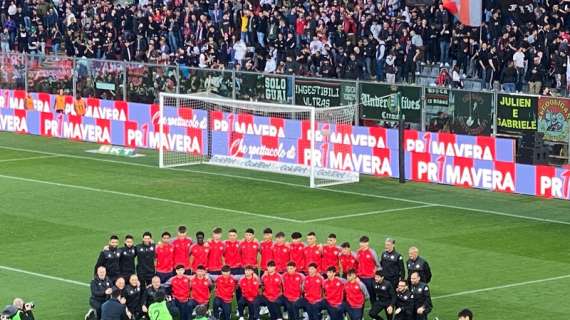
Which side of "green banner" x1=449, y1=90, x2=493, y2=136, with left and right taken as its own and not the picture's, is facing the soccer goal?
right

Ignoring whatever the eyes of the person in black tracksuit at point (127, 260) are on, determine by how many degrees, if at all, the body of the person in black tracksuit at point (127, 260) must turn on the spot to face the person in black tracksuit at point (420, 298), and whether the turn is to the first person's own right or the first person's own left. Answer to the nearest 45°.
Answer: approximately 45° to the first person's own left

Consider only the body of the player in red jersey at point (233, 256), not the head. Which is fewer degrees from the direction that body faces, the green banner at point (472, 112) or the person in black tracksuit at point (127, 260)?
the person in black tracksuit

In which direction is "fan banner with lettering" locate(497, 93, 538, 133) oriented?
toward the camera

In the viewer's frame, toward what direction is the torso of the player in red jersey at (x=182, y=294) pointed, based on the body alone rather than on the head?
toward the camera

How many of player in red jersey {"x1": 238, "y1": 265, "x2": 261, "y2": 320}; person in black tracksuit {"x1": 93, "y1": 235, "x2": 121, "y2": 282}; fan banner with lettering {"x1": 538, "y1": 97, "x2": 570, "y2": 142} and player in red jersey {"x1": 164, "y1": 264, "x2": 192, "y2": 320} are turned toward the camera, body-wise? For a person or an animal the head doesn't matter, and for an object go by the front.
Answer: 4

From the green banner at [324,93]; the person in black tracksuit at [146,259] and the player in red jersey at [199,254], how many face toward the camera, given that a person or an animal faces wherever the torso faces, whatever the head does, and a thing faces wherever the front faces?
3

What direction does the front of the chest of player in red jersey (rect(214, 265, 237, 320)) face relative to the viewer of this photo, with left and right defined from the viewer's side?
facing the viewer

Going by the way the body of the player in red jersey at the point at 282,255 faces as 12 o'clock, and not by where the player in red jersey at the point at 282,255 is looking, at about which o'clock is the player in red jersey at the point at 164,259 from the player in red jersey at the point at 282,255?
the player in red jersey at the point at 164,259 is roughly at 3 o'clock from the player in red jersey at the point at 282,255.

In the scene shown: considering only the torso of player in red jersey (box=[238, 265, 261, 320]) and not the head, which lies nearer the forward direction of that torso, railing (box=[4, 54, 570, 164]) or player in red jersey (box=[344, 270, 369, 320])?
the player in red jersey

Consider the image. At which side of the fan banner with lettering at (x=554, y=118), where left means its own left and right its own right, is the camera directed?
front

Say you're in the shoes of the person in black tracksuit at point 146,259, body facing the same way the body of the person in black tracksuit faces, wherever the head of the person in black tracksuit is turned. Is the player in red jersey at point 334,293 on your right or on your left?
on your left

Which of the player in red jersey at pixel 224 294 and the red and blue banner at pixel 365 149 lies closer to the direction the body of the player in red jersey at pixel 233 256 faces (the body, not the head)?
the player in red jersey

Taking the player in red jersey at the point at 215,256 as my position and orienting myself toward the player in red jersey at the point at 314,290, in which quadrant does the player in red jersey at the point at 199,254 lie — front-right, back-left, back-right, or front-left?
back-right

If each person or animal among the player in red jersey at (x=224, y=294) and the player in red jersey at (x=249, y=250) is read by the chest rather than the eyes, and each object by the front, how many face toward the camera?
2

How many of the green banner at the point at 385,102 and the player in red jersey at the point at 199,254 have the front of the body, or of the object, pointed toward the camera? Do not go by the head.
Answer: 2

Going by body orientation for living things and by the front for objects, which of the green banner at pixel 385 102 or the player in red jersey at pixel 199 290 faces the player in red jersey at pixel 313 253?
the green banner
